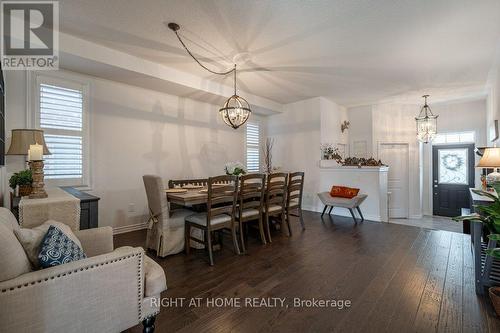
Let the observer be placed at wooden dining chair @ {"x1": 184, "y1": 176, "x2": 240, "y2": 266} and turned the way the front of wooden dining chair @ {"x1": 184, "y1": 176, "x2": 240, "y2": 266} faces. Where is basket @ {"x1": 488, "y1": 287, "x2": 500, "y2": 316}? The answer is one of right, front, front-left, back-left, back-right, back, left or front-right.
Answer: back

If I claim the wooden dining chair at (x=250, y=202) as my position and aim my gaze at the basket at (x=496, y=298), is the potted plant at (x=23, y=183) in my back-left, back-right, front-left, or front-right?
back-right

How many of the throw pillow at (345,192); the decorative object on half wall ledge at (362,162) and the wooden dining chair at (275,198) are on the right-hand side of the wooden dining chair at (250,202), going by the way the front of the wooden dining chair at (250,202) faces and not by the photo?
3

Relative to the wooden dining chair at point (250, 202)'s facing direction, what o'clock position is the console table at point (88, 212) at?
The console table is roughly at 9 o'clock from the wooden dining chair.

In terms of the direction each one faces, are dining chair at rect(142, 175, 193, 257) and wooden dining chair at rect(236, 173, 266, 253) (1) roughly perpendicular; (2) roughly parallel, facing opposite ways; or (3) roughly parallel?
roughly perpendicular

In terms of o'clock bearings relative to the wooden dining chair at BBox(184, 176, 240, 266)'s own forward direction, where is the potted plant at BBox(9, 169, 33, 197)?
The potted plant is roughly at 10 o'clock from the wooden dining chair.

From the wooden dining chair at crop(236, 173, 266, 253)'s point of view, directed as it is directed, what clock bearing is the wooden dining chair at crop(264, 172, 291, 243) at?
the wooden dining chair at crop(264, 172, 291, 243) is roughly at 3 o'clock from the wooden dining chair at crop(236, 173, 266, 253).

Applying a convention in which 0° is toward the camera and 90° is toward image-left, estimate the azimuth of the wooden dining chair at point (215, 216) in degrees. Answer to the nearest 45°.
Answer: approximately 135°

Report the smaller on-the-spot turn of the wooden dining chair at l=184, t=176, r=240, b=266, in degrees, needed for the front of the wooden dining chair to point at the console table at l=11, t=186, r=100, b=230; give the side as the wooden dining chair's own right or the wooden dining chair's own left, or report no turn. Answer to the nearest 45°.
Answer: approximately 90° to the wooden dining chair's own left

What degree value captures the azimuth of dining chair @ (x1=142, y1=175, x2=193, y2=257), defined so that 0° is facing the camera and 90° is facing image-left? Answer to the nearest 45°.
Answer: approximately 225°

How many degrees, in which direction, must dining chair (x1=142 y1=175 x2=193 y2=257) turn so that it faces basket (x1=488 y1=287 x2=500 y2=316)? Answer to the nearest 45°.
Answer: approximately 90° to its right

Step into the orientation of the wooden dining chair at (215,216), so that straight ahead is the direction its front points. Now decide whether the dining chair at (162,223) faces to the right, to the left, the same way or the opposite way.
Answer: to the right

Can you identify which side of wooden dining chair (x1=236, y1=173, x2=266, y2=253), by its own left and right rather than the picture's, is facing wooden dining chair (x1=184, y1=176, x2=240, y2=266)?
left

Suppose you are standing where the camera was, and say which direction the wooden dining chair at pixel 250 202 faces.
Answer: facing away from the viewer and to the left of the viewer

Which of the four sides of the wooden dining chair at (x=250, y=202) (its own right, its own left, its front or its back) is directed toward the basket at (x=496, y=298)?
back

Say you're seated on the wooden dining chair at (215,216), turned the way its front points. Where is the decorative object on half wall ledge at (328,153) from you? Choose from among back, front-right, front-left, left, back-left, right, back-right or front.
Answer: right
